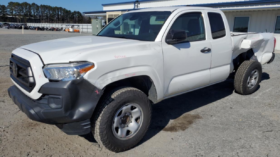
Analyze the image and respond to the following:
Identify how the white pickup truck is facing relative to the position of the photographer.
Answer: facing the viewer and to the left of the viewer

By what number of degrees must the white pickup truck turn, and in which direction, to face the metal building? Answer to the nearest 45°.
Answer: approximately 180°
